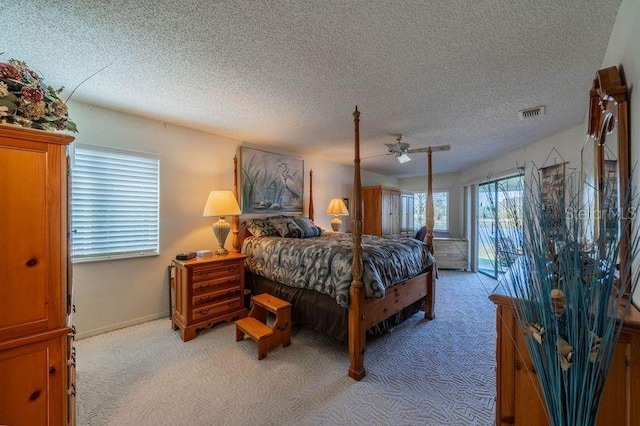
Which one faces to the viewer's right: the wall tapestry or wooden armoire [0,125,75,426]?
the wooden armoire

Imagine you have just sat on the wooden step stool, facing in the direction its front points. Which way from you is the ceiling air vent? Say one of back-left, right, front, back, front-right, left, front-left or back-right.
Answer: back-left

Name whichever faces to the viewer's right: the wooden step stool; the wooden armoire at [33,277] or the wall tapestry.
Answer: the wooden armoire

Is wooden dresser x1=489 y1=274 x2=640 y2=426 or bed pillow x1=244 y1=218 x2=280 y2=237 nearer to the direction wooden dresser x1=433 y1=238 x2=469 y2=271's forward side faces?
the wooden dresser

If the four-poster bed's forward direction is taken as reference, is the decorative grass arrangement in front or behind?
in front

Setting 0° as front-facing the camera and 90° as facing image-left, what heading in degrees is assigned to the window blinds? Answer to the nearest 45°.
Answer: approximately 315°

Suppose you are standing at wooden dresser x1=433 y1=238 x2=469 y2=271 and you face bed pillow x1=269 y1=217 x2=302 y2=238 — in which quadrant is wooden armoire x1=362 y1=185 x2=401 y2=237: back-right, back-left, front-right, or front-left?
front-right

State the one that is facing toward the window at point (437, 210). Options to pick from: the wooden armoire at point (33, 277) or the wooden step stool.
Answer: the wooden armoire

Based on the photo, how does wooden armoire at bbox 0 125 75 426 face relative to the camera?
to the viewer's right

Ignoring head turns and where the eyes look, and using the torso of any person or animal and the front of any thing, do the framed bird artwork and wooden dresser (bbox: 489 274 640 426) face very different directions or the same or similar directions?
very different directions

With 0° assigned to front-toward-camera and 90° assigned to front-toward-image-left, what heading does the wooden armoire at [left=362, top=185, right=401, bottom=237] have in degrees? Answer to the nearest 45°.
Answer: approximately 315°

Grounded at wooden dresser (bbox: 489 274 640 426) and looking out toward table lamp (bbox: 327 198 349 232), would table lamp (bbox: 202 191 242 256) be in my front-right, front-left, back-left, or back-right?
front-left

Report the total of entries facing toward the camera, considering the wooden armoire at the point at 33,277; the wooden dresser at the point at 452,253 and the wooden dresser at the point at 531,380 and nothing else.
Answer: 1

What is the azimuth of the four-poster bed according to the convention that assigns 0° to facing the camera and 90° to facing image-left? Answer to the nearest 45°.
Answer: approximately 315°

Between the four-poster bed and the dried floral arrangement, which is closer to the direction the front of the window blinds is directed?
the four-poster bed

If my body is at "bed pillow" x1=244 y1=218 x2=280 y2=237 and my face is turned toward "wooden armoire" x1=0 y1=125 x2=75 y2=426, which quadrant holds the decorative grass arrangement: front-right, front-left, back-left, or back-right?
front-left

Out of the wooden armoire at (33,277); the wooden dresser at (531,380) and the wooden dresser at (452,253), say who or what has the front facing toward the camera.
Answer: the wooden dresser at (452,253)

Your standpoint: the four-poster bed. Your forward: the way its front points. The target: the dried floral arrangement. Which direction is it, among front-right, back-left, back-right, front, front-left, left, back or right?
right
